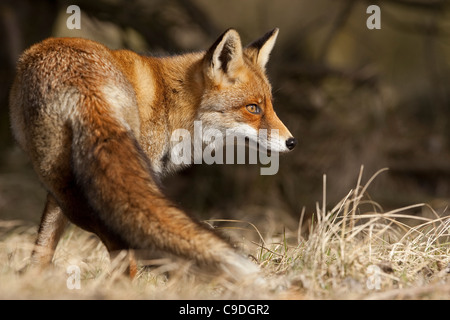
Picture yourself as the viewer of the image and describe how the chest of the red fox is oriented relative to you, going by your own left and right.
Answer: facing away from the viewer and to the right of the viewer
